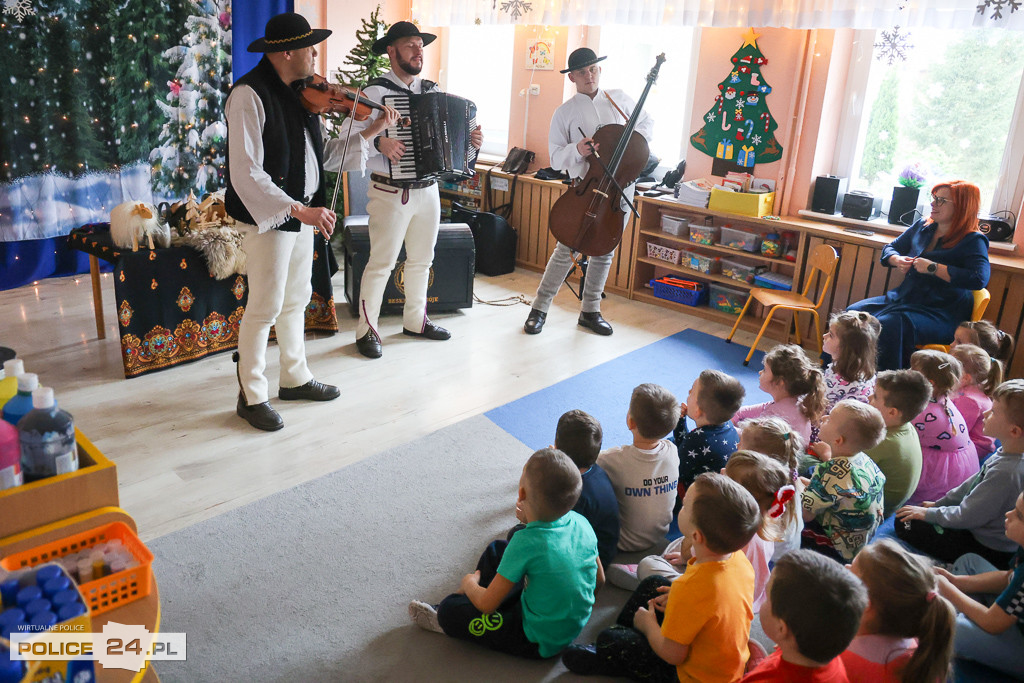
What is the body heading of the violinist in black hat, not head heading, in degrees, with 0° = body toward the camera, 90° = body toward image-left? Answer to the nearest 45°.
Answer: approximately 270°

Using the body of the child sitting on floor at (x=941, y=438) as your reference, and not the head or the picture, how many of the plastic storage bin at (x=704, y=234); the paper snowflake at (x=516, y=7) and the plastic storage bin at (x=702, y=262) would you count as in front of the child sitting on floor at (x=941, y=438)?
3

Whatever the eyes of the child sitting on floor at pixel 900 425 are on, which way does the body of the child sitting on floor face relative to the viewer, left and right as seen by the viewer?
facing away from the viewer and to the left of the viewer

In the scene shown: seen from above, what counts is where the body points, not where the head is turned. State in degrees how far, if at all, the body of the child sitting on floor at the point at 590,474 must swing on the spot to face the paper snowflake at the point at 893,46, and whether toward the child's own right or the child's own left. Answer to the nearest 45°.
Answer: approximately 90° to the child's own right

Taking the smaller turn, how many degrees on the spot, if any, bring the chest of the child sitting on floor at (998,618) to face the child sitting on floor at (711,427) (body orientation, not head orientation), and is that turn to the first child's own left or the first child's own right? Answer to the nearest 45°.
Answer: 0° — they already face them

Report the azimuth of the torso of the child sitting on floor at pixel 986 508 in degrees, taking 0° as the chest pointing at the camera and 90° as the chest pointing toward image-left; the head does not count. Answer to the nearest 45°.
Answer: approximately 90°

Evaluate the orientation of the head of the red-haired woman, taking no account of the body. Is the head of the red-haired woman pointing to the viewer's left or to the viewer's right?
to the viewer's left

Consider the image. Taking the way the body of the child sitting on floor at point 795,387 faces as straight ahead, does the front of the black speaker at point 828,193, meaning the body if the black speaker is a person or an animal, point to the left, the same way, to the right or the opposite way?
to the left

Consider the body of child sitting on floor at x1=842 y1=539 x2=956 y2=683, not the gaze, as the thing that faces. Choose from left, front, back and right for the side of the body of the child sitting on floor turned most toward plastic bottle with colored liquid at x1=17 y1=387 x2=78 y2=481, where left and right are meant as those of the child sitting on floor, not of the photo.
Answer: left

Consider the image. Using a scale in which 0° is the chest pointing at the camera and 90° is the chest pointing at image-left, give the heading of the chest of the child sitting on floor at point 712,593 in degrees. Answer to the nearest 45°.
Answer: approximately 135°

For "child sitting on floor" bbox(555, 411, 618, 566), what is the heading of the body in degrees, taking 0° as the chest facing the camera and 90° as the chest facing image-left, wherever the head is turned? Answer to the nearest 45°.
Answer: approximately 135°

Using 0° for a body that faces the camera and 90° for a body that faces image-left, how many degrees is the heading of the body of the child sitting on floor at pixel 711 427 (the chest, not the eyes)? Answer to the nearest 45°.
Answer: approximately 135°

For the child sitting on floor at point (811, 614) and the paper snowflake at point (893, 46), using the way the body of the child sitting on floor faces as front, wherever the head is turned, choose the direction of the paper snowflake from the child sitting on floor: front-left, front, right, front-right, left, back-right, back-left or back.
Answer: front-right

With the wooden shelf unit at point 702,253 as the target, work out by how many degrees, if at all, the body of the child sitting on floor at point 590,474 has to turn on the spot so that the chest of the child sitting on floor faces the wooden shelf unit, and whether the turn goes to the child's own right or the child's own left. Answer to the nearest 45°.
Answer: approximately 45° to the child's own right

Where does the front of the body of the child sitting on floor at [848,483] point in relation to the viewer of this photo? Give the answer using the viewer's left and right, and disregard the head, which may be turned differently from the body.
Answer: facing away from the viewer and to the left of the viewer

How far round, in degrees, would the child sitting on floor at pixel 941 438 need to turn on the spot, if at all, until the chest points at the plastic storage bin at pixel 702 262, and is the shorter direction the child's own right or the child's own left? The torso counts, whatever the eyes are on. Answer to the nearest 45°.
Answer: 0° — they already face it
